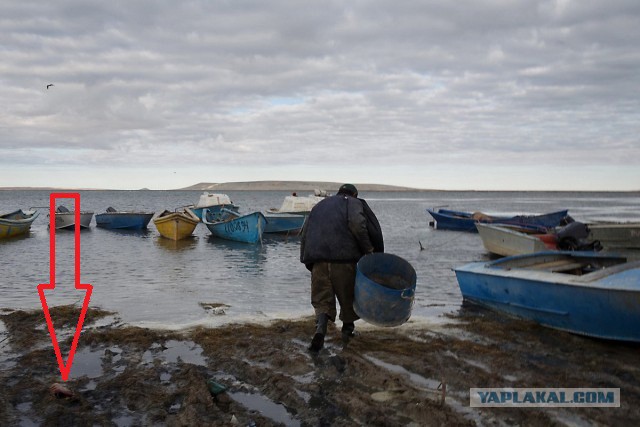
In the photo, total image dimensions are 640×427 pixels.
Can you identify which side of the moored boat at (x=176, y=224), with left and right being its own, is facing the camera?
front

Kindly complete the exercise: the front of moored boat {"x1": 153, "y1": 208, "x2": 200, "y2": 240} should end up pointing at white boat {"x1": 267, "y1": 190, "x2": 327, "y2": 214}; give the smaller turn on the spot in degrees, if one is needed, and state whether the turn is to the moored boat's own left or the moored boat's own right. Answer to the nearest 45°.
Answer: approximately 135° to the moored boat's own left

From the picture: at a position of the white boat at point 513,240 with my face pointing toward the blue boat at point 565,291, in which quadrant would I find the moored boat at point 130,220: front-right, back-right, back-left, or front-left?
back-right
